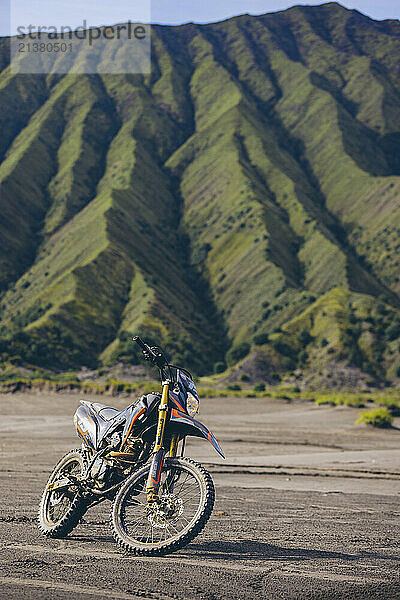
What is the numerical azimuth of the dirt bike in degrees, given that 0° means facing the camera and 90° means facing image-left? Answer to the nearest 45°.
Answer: approximately 315°
